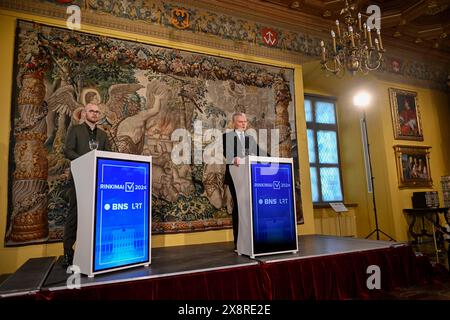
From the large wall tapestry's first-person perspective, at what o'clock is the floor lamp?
The floor lamp is roughly at 10 o'clock from the large wall tapestry.

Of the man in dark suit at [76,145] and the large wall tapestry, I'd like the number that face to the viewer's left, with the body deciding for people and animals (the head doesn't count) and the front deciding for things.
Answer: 0

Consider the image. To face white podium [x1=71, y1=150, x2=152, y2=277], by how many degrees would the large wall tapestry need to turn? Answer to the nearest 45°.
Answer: approximately 45° to its right

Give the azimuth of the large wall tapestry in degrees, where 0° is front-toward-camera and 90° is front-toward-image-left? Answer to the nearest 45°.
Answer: approximately 315°

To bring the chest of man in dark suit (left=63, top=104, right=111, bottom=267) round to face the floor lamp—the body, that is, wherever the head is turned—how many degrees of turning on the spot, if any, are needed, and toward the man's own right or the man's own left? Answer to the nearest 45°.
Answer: approximately 45° to the man's own left

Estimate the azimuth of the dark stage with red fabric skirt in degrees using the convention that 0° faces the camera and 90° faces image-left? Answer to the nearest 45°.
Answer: approximately 315°

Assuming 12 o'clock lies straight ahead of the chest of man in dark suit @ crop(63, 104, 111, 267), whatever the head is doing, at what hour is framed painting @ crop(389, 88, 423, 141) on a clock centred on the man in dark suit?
The framed painting is roughly at 10 o'clock from the man in dark suit.

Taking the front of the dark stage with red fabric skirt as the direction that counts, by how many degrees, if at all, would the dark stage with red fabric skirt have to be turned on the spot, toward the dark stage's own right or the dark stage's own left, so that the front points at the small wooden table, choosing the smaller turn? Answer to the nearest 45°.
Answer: approximately 90° to the dark stage's own left

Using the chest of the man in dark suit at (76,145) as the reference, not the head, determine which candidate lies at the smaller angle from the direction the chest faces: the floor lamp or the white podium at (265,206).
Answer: the white podium

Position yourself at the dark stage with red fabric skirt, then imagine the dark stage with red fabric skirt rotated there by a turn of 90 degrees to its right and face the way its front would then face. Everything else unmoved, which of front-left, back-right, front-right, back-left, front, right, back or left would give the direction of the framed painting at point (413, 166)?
back

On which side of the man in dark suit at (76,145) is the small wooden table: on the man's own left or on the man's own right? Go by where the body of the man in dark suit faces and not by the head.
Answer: on the man's own left

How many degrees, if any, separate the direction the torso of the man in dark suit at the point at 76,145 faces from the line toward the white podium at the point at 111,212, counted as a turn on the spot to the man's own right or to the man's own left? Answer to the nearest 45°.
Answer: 0° — they already face it

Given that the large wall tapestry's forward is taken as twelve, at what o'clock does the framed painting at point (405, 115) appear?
The framed painting is roughly at 10 o'clock from the large wall tapestry.
